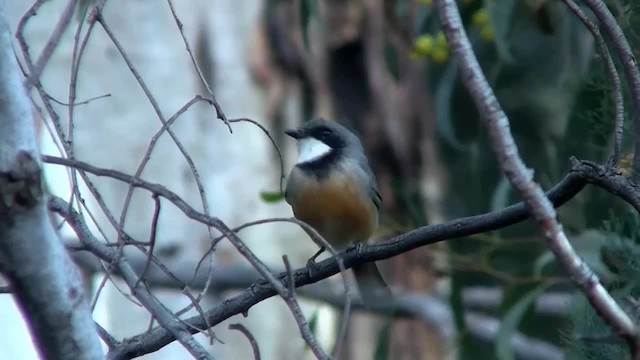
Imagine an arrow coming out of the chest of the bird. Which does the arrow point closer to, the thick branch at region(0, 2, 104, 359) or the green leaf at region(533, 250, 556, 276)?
the thick branch

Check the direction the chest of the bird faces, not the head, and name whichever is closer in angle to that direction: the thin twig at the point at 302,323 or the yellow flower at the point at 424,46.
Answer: the thin twig

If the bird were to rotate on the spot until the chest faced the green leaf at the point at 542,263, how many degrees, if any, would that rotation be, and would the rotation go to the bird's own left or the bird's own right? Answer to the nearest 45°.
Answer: approximately 180°

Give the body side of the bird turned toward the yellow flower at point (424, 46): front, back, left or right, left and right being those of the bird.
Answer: back

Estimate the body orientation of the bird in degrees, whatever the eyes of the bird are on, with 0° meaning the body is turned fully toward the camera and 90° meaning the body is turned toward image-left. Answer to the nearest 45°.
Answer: approximately 45°

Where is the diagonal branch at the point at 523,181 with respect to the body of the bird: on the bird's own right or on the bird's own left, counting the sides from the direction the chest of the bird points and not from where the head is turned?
on the bird's own left

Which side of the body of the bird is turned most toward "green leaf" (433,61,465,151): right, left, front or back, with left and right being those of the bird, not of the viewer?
back
